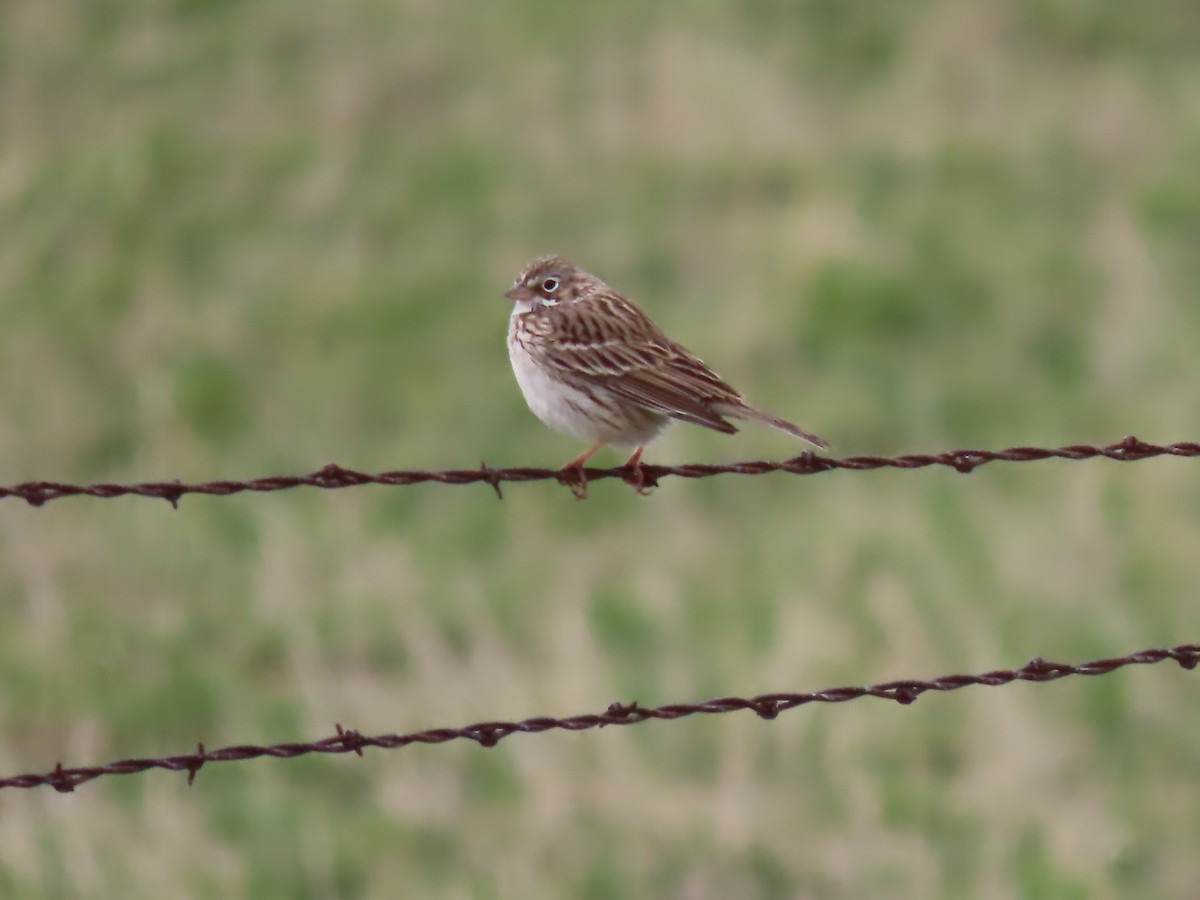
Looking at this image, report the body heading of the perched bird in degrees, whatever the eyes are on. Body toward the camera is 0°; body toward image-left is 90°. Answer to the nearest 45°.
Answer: approximately 90°
